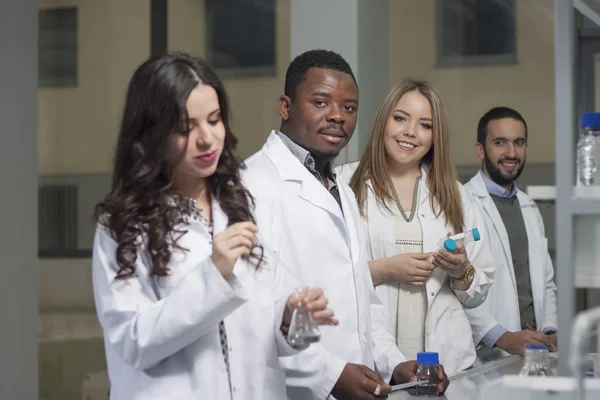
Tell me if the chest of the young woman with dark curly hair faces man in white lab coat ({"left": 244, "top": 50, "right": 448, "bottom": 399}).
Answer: no

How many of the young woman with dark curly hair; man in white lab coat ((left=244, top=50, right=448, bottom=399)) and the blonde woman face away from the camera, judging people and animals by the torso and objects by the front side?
0

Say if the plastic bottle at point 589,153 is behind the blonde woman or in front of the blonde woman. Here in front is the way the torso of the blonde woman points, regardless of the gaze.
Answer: in front

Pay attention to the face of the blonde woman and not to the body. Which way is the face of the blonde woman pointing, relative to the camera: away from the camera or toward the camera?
toward the camera

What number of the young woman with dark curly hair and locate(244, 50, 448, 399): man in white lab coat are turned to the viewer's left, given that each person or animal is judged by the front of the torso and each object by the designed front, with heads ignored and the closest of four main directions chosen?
0

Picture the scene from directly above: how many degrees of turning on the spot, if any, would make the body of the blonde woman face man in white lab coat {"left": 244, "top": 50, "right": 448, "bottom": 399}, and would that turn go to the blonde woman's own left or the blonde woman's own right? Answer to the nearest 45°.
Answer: approximately 45° to the blonde woman's own right

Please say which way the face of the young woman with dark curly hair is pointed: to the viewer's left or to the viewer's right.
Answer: to the viewer's right

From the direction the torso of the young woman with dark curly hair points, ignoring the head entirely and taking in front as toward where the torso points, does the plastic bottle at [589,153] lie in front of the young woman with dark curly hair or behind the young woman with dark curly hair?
in front

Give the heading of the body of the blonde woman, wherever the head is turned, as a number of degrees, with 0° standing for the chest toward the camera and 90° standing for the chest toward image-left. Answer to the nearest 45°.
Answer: approximately 0°

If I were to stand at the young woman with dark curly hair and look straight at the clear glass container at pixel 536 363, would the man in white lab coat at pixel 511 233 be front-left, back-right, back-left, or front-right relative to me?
front-left

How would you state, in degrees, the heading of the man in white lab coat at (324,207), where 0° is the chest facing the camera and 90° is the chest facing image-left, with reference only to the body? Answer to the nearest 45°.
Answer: approximately 315°

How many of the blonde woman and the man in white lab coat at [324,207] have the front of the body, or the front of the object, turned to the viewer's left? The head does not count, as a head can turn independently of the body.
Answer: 0
